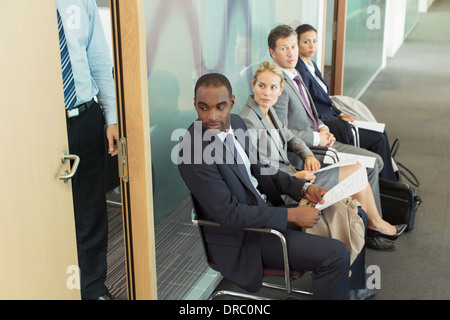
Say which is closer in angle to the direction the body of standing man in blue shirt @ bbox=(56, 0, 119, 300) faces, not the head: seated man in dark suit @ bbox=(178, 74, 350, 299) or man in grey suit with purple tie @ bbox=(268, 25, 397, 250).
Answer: the seated man in dark suit
